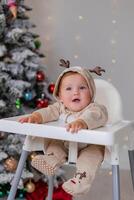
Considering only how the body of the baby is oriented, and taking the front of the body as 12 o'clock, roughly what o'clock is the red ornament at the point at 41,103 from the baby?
The red ornament is roughly at 4 o'clock from the baby.

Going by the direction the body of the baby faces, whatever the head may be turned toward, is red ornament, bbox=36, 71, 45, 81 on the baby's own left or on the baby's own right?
on the baby's own right

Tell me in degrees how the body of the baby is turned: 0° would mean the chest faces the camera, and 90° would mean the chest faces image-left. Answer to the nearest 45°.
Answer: approximately 45°
